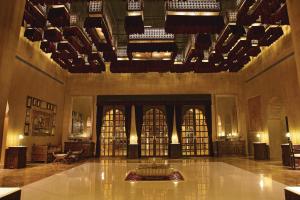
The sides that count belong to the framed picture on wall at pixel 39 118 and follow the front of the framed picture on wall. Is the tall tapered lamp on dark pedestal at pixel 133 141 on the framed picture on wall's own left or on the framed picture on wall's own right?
on the framed picture on wall's own left

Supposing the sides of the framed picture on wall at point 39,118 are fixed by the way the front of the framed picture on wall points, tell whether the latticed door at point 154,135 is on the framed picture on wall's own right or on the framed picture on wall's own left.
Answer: on the framed picture on wall's own left

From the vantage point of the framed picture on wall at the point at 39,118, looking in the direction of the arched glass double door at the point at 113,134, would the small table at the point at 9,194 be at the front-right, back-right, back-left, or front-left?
back-right

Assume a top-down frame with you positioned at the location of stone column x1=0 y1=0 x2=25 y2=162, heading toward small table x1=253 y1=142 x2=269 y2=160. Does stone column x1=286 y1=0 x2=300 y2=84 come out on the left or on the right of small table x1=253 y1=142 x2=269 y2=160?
right

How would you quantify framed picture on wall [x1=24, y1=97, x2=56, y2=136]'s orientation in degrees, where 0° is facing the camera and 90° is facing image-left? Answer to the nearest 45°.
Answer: approximately 315°

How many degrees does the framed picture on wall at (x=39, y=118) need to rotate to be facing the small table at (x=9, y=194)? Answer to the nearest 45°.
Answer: approximately 45° to its right

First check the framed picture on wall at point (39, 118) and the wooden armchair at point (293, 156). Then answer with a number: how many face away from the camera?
0
